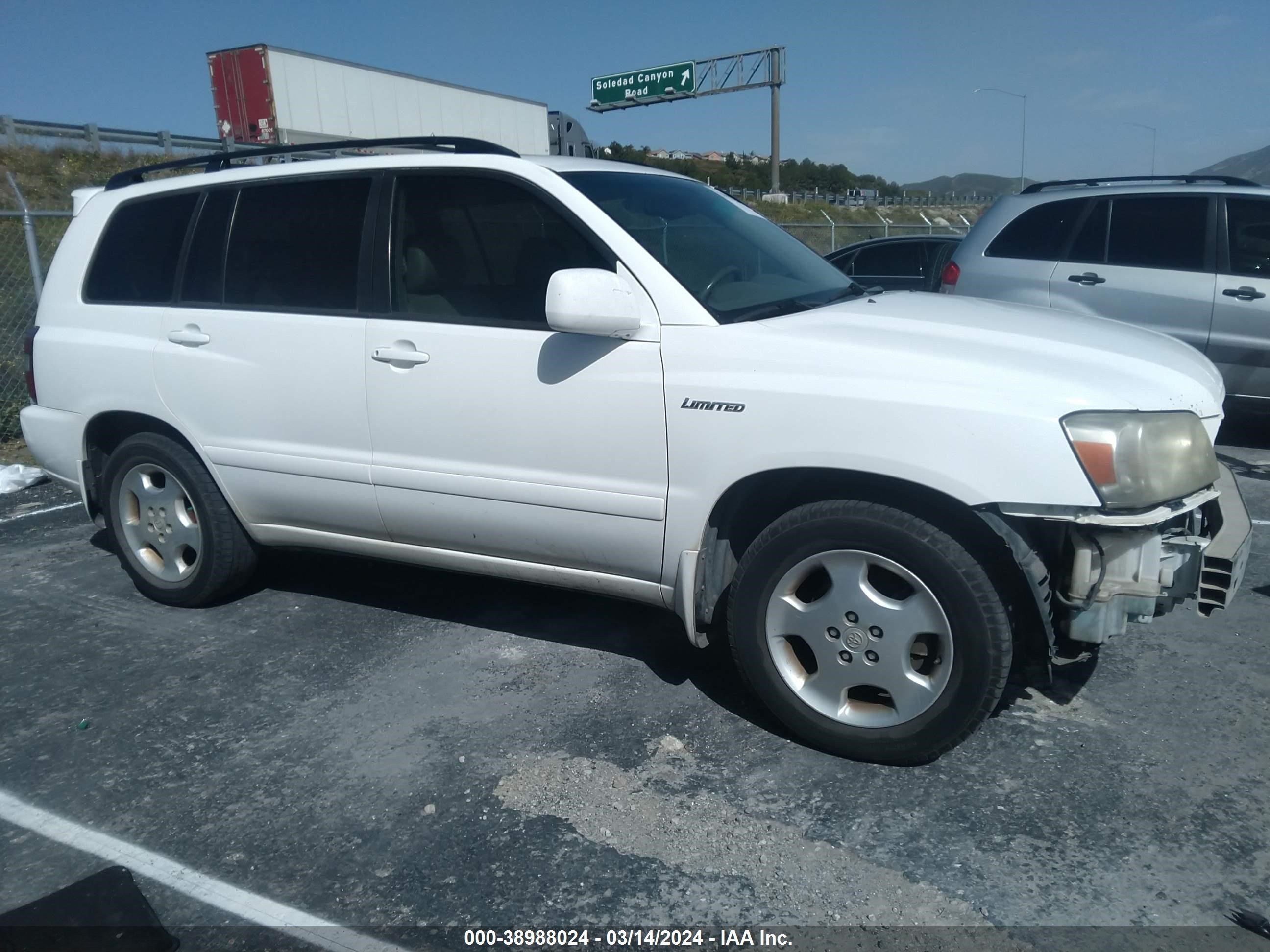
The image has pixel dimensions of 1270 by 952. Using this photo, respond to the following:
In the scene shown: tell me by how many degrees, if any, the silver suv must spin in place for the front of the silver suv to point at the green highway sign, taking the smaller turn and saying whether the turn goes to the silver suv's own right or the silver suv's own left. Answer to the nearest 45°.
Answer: approximately 135° to the silver suv's own left

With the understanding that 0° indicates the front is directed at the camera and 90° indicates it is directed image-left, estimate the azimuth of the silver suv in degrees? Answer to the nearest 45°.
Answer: approximately 270°

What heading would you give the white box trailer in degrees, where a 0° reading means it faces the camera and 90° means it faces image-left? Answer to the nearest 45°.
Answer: approximately 225°

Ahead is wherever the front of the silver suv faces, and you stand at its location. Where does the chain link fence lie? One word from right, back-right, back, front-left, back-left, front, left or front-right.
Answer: back

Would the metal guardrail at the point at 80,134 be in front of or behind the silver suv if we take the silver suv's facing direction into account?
behind

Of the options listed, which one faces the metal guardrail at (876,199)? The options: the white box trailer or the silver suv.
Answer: the white box trailer

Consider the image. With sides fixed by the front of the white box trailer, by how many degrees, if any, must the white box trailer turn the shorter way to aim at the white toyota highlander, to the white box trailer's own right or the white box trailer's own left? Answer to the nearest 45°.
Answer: approximately 135° to the white box trailer's own right

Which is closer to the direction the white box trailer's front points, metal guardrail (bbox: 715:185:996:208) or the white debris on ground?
the metal guardrail

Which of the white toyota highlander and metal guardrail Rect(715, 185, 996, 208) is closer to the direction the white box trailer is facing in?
the metal guardrail

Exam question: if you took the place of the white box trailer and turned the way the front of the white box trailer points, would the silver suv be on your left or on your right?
on your right
